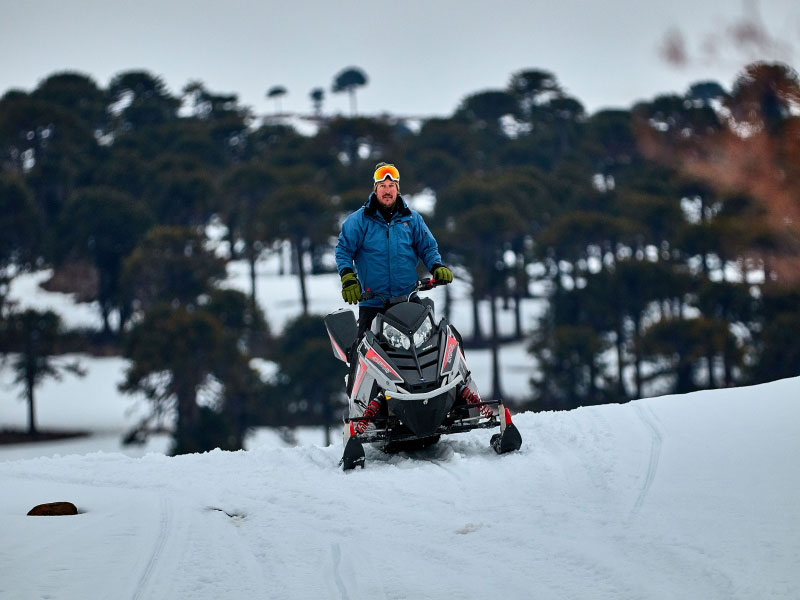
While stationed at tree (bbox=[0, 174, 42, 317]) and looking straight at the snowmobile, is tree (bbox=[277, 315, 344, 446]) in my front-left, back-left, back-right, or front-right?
front-left

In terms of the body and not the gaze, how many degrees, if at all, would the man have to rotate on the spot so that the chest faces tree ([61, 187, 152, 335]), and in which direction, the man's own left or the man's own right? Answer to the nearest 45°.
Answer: approximately 180°

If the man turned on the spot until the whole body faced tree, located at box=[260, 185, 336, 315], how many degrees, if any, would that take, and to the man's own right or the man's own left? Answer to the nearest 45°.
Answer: approximately 180°

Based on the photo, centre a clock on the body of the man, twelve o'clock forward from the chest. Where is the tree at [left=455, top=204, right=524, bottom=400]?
The tree is roughly at 6 o'clock from the man.

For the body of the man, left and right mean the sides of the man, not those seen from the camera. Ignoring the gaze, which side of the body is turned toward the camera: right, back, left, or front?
front

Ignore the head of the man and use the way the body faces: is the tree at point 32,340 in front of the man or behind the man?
behind
